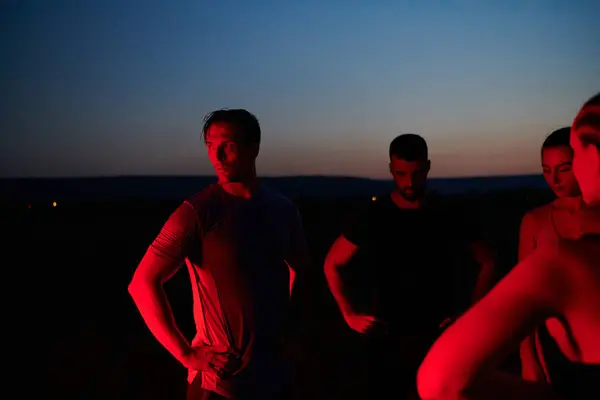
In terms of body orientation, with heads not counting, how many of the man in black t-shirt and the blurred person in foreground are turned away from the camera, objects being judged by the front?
1

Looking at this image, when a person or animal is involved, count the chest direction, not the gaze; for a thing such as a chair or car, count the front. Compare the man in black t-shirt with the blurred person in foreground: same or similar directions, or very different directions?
very different directions

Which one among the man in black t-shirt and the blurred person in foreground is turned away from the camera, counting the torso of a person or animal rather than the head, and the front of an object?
the blurred person in foreground

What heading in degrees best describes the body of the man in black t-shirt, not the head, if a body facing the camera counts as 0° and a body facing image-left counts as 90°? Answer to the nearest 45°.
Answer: approximately 0°

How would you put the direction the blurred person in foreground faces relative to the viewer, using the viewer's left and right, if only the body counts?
facing away from the viewer

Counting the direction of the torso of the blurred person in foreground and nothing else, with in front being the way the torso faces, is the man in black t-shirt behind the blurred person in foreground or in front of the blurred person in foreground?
in front

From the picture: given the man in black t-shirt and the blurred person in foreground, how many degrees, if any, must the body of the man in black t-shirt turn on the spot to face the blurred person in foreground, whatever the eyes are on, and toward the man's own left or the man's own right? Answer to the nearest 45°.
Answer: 0° — they already face them

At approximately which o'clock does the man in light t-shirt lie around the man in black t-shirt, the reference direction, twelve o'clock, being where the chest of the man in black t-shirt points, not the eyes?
The man in light t-shirt is roughly at 1 o'clock from the man in black t-shirt.

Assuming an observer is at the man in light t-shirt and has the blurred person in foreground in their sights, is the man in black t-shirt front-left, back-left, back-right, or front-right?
back-left
